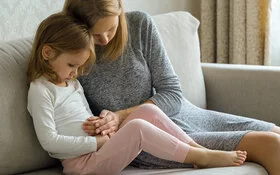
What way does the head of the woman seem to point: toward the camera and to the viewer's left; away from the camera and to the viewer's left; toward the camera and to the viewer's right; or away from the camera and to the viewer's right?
toward the camera and to the viewer's left

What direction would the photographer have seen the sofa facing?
facing the viewer and to the right of the viewer

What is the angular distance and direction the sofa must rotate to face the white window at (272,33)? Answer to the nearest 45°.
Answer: approximately 90° to its left

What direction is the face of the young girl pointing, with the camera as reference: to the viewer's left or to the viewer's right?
to the viewer's right
